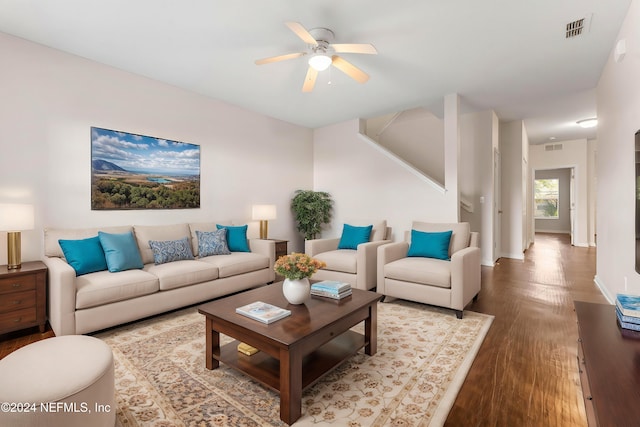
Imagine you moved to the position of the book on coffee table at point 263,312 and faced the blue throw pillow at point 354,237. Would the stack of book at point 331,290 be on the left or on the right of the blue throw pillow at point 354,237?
right

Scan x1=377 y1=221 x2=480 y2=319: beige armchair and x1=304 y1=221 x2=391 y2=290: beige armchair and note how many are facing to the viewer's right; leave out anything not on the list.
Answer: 0

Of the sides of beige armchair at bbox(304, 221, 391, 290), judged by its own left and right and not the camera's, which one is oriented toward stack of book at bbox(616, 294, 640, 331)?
left

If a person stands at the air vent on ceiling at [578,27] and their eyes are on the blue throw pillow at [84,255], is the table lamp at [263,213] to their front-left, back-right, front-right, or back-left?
front-right

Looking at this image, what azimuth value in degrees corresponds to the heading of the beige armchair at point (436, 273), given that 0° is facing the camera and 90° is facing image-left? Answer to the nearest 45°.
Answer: approximately 45°

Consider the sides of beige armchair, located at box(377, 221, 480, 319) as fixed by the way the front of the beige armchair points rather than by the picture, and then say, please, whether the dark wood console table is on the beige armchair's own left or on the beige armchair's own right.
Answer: on the beige armchair's own left

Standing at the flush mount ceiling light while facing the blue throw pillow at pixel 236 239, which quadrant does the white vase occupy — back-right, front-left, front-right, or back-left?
front-left

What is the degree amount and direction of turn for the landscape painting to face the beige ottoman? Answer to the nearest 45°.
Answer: approximately 45° to its right

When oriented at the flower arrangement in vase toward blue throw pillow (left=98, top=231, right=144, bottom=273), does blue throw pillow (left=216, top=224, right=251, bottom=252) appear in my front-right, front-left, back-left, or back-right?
front-right

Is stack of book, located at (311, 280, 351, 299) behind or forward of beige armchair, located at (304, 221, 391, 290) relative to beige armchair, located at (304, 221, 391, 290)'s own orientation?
forward

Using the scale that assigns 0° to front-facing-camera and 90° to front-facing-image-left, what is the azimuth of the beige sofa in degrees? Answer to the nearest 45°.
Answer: approximately 315°

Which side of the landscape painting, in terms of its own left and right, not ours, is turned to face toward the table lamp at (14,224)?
right

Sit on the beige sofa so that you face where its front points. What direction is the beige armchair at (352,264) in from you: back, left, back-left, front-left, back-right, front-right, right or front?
front-left

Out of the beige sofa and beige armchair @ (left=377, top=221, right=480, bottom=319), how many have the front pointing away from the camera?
0

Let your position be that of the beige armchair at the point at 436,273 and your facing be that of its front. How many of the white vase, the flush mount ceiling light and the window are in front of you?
1

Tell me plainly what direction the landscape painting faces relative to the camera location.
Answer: facing the viewer and to the right of the viewer

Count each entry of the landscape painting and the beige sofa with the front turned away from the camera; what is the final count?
0

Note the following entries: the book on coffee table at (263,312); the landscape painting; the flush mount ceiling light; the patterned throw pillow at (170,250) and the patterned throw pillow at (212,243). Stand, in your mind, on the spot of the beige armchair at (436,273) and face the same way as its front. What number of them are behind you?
1
